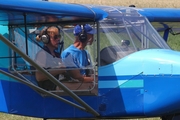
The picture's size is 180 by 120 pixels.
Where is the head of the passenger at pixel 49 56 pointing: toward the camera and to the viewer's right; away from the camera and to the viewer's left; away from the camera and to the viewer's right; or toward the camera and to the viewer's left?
toward the camera and to the viewer's right

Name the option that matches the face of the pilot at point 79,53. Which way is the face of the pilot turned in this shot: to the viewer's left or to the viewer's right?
to the viewer's right

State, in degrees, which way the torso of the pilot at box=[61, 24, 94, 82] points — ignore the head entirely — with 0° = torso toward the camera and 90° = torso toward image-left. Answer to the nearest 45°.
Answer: approximately 270°

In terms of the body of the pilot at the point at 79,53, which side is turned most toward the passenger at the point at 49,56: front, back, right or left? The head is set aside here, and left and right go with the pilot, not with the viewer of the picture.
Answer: back
